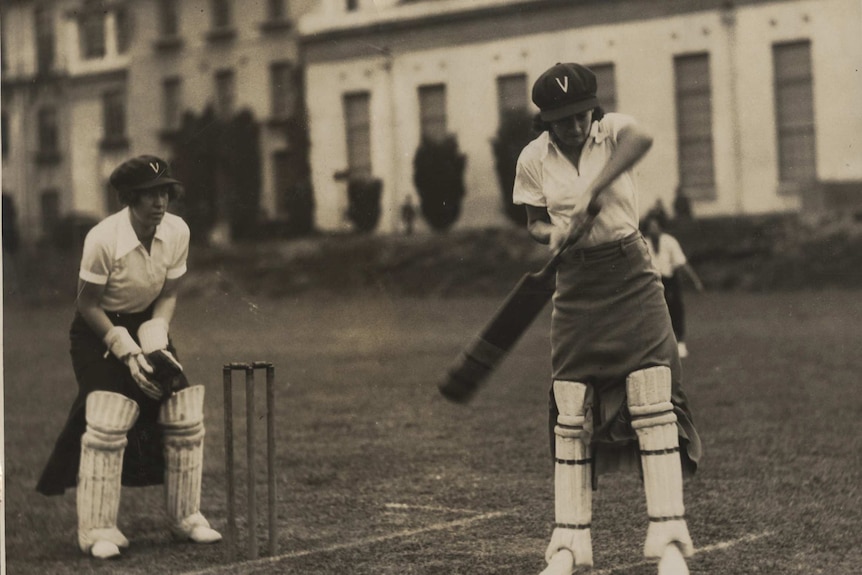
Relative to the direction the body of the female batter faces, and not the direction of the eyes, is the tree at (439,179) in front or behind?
behind

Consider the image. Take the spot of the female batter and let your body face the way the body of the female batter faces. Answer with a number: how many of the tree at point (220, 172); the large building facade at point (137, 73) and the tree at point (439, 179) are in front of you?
0

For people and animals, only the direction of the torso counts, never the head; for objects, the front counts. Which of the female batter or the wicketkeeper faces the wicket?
the wicketkeeper

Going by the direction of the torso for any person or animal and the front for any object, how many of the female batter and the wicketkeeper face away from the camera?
0

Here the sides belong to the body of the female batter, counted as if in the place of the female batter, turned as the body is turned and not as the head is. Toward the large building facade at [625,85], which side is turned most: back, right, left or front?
back

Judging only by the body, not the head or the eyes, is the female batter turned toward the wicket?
no

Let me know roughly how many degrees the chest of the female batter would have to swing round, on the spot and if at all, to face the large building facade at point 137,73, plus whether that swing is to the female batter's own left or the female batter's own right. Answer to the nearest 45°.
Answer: approximately 135° to the female batter's own right

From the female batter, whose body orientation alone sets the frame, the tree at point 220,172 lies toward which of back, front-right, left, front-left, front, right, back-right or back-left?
back-right

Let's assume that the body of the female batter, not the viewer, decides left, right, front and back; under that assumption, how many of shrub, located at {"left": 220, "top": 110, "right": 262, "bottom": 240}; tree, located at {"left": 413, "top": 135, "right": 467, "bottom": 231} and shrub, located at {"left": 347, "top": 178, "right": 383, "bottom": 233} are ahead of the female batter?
0

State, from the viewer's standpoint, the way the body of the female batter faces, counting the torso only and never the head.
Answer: toward the camera

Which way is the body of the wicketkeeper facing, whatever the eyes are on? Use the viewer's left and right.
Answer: facing the viewer and to the right of the viewer

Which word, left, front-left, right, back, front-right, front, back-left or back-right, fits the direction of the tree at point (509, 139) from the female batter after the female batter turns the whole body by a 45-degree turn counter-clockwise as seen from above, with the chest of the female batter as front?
back-left

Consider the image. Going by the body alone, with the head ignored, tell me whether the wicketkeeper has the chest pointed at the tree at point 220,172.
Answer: no

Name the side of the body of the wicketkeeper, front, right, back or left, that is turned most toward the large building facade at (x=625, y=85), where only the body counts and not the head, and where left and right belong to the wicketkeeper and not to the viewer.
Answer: left
